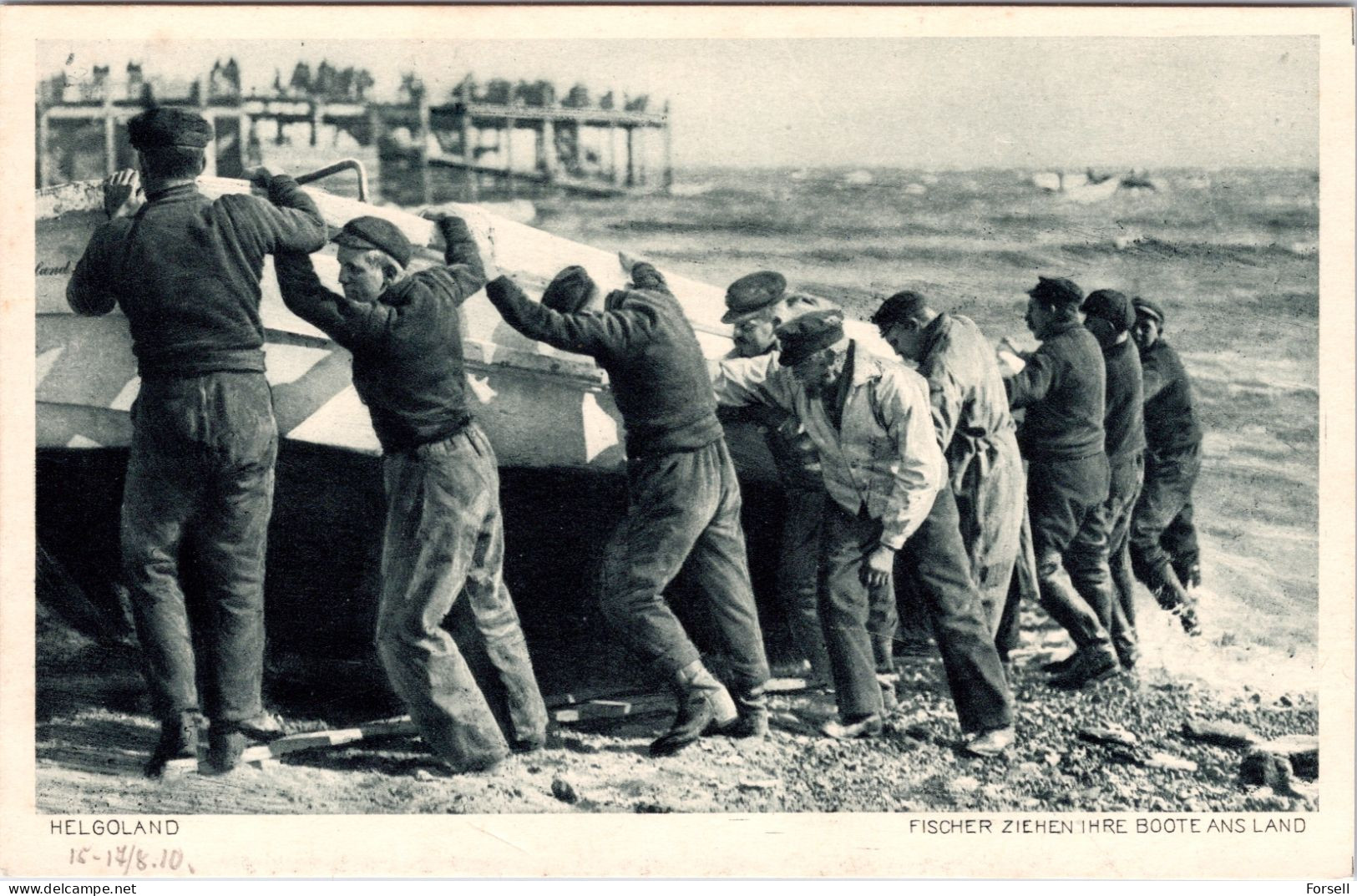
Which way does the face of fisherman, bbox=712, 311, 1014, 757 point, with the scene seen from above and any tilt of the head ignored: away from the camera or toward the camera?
toward the camera

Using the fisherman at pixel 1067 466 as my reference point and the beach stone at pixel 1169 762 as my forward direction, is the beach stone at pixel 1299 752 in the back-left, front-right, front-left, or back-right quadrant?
front-left

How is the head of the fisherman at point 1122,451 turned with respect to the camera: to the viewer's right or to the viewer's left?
to the viewer's left

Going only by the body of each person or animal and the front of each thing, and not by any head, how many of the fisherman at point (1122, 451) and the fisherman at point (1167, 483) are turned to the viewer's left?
2

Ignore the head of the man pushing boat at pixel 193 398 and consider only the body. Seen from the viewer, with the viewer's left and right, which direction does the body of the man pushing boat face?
facing away from the viewer

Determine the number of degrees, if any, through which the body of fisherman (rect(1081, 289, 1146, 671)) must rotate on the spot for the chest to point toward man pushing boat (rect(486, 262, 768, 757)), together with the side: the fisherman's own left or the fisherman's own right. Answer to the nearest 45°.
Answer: approximately 45° to the fisherman's own left

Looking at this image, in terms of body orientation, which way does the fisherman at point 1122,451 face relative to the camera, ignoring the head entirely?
to the viewer's left

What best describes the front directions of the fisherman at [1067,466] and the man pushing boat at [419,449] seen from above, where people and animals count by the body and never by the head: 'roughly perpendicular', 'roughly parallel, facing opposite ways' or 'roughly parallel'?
roughly parallel

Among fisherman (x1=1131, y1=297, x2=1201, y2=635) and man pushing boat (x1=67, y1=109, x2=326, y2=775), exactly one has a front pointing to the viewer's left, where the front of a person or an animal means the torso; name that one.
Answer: the fisherman

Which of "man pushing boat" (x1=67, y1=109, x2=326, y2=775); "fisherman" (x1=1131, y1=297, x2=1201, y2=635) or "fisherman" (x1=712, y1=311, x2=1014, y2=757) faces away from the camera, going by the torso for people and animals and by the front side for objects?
the man pushing boat

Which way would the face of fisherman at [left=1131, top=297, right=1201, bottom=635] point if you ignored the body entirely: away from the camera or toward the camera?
toward the camera

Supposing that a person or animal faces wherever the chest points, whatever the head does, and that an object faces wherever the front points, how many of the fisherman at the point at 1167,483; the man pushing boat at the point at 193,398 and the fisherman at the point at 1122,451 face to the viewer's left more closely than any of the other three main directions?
2

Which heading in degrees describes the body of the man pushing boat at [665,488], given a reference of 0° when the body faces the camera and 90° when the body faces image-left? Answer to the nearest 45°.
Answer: approximately 135°

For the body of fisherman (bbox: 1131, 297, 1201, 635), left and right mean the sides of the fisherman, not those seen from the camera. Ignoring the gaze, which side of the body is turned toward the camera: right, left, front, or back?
left
